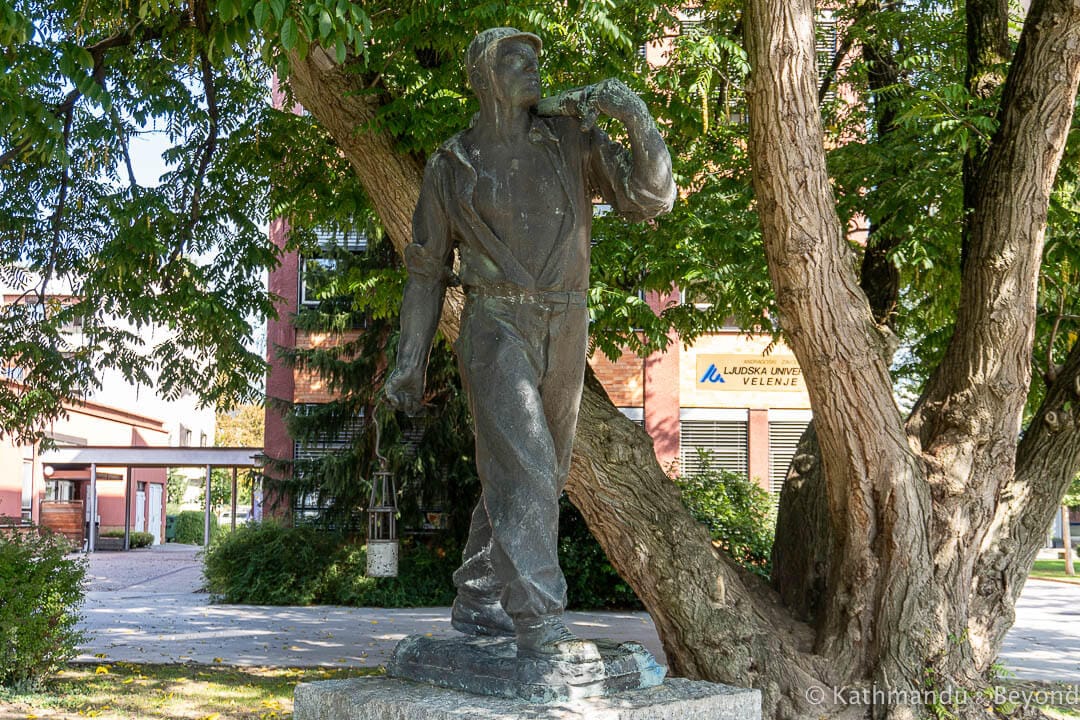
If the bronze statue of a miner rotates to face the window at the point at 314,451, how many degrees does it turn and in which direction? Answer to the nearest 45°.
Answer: approximately 135° to its left

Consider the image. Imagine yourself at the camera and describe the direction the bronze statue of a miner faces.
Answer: facing the viewer and to the right of the viewer

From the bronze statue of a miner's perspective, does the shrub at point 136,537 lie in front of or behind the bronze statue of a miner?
behind

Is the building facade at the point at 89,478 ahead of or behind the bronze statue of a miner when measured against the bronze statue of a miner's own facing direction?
behind

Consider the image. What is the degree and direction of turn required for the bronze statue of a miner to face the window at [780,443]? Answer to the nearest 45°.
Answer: approximately 135° to its left

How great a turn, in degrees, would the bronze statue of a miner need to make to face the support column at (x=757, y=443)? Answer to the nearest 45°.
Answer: approximately 135° to its left

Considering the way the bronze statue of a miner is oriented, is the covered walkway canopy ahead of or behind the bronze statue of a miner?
behind

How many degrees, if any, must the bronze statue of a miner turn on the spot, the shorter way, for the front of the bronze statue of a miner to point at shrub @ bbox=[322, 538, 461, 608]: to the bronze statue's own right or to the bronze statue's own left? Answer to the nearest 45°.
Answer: approximately 135° to the bronze statue's own left
